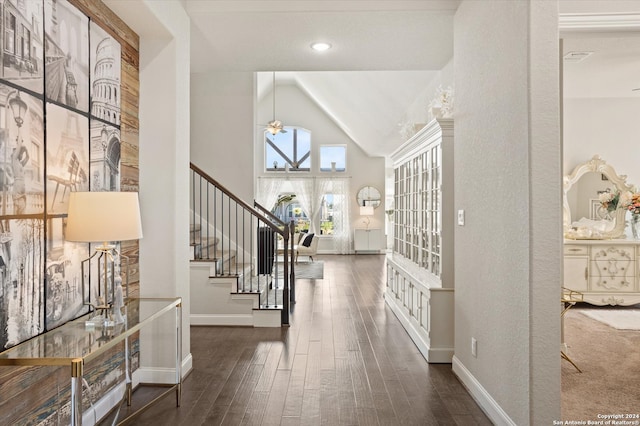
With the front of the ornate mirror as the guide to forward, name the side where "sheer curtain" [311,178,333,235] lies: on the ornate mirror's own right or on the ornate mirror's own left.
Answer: on the ornate mirror's own right

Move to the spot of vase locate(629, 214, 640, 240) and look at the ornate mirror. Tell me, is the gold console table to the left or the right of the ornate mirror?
left

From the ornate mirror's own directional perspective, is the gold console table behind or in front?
in front

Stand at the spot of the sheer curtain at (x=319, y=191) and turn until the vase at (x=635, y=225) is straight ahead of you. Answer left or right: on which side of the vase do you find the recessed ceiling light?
right

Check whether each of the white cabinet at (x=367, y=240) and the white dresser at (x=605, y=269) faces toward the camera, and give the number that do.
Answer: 2

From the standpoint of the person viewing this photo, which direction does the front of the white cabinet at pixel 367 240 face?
facing the viewer

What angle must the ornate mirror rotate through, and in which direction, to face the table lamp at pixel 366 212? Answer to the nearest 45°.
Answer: approximately 135° to its right

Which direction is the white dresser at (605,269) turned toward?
toward the camera

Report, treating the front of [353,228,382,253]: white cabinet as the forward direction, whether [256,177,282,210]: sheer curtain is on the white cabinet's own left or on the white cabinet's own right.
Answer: on the white cabinet's own right

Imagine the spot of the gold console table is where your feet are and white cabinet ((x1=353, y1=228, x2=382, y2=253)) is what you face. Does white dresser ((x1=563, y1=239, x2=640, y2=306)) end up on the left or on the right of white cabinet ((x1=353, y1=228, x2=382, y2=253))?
right

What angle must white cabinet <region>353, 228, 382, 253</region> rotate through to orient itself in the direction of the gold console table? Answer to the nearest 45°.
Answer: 0° — it already faces it

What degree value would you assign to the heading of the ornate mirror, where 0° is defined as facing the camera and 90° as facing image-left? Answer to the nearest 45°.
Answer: approximately 0°

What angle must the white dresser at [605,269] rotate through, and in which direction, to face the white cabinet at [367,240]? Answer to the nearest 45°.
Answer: approximately 135° to its right

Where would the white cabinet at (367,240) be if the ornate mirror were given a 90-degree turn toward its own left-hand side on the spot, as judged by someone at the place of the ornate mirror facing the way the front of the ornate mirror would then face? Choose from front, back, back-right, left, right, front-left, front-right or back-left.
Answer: back-left
